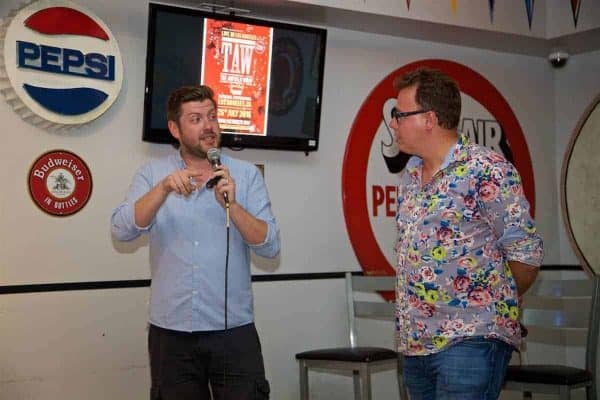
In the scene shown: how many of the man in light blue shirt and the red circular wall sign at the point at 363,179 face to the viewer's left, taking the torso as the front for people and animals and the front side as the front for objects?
0

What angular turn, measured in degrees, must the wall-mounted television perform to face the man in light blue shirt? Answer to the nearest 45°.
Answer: approximately 45° to its right

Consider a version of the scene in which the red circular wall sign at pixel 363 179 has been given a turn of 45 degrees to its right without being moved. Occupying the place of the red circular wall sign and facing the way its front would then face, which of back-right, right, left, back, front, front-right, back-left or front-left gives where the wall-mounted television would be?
front-right

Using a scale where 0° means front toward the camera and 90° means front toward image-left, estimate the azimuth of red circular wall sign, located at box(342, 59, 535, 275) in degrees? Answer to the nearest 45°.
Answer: approximately 315°

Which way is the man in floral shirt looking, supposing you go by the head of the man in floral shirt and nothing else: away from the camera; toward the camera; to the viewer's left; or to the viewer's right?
to the viewer's left

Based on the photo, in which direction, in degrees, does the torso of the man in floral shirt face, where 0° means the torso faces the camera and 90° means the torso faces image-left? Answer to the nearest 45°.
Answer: approximately 45°

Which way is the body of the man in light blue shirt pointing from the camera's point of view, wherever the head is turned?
toward the camera

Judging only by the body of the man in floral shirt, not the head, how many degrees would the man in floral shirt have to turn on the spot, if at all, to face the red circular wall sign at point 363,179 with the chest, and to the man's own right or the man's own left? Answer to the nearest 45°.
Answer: approximately 135° to the man's own right

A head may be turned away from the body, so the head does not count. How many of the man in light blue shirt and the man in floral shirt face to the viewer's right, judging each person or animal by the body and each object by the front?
0

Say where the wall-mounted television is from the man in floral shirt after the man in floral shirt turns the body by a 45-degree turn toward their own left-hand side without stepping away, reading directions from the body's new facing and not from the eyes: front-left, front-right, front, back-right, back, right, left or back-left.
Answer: back-right

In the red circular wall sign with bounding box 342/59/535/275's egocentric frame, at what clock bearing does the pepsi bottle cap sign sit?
The pepsi bottle cap sign is roughly at 3 o'clock from the red circular wall sign.

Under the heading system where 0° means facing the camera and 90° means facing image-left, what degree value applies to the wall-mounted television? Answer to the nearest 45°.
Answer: approximately 315°

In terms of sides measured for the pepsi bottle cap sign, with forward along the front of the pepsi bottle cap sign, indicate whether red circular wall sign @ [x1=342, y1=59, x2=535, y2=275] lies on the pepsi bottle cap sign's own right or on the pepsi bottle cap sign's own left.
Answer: on the pepsi bottle cap sign's own left

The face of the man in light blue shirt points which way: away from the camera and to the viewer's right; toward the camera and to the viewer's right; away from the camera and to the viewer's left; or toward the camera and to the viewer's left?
toward the camera and to the viewer's right

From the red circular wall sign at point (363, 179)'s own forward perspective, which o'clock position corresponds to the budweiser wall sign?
The budweiser wall sign is roughly at 3 o'clock from the red circular wall sign.

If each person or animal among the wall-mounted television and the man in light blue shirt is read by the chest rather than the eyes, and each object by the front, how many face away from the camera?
0

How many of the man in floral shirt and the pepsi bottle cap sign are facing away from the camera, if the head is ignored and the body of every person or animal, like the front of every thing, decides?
0

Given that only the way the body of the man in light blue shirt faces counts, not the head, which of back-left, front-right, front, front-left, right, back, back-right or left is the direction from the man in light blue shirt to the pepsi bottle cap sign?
back-right
